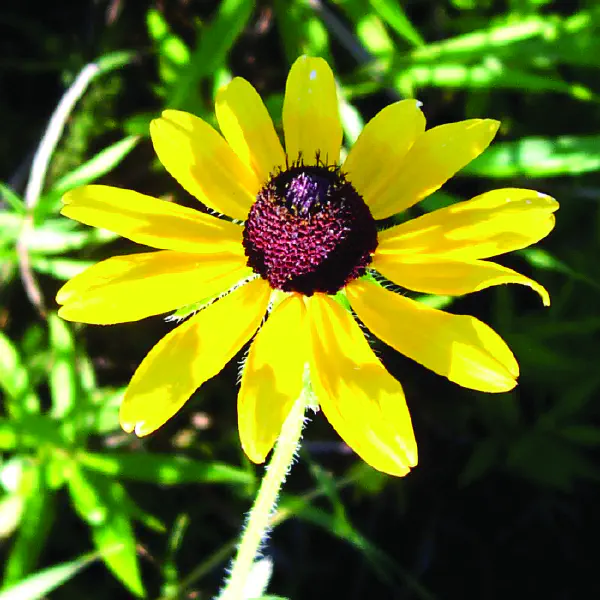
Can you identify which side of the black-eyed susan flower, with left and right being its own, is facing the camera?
front

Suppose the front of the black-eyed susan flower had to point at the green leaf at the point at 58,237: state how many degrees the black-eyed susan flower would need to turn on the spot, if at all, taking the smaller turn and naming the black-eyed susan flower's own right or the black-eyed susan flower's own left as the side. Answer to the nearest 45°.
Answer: approximately 135° to the black-eyed susan flower's own right

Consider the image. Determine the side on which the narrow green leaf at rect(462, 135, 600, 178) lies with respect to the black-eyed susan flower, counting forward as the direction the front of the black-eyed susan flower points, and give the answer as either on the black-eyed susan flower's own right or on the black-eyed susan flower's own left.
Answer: on the black-eyed susan flower's own left

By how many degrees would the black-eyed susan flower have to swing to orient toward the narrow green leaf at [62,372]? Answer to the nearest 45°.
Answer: approximately 135° to its right

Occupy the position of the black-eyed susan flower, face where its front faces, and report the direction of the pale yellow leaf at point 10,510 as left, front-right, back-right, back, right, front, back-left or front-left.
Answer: back-right

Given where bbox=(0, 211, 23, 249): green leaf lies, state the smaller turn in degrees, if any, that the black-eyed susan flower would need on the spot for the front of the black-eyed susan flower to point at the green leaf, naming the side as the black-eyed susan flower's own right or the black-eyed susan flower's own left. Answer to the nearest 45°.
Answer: approximately 135° to the black-eyed susan flower's own right

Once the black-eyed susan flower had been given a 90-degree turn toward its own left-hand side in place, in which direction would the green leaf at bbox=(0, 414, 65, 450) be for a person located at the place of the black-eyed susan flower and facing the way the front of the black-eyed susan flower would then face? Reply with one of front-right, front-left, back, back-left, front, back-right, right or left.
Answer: back-left

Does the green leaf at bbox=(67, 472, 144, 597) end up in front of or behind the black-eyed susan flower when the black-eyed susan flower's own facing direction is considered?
behind

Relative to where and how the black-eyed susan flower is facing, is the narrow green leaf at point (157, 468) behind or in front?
behind

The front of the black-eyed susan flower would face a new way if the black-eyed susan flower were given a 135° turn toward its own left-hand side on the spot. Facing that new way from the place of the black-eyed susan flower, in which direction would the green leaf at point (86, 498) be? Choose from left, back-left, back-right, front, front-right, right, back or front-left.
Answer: left

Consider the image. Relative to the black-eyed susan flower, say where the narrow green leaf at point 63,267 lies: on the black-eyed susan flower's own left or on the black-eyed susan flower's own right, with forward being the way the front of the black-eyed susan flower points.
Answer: on the black-eyed susan flower's own right

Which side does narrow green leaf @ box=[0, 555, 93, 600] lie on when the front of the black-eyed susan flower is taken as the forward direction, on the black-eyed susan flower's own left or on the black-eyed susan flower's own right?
on the black-eyed susan flower's own right
